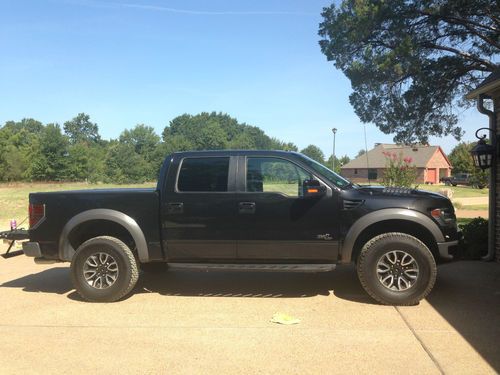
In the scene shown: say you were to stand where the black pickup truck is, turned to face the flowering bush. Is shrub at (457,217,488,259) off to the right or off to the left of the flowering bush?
right

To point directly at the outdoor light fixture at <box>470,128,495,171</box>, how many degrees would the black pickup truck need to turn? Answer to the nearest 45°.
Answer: approximately 45° to its left

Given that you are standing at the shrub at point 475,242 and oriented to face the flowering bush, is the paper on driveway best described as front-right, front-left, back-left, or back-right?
back-left

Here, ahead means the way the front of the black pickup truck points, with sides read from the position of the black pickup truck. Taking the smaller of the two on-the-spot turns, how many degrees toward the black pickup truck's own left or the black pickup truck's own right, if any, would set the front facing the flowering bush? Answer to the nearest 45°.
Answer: approximately 45° to the black pickup truck's own left

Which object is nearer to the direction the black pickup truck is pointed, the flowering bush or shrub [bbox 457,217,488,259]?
the shrub

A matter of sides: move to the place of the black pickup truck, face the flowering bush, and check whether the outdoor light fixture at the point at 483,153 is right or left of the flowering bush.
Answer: right

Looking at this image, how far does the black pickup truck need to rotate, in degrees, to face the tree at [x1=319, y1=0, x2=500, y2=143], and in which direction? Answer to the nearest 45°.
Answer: approximately 45° to its left

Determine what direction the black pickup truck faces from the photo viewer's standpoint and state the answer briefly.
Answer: facing to the right of the viewer
